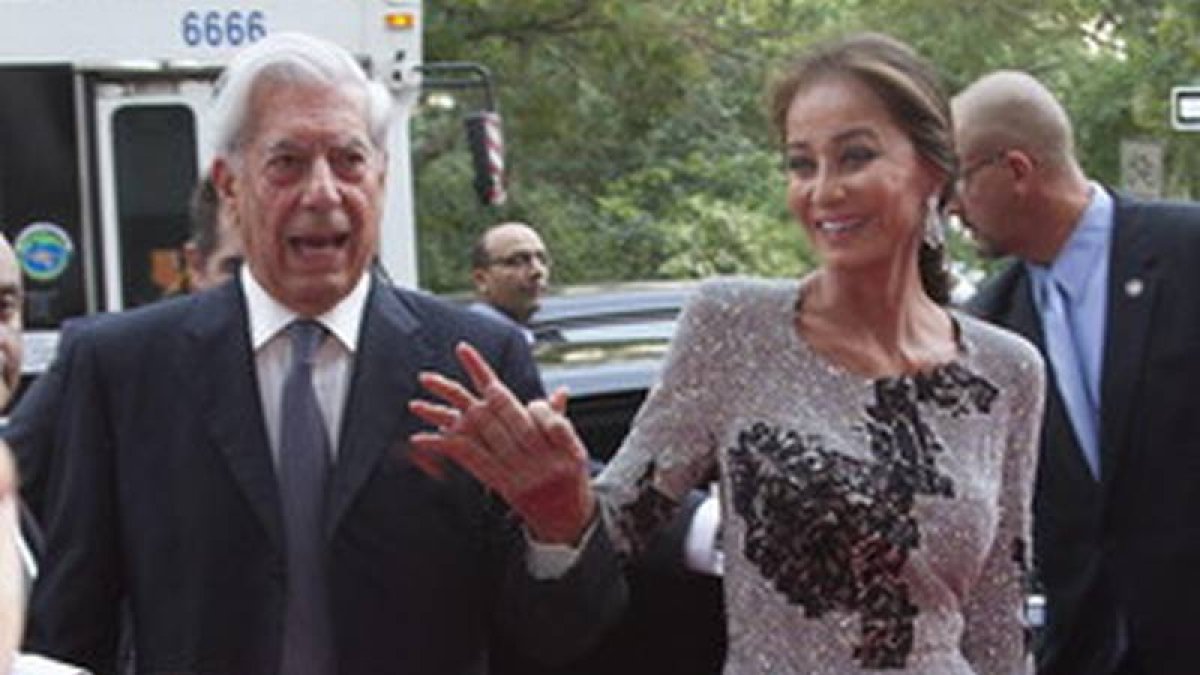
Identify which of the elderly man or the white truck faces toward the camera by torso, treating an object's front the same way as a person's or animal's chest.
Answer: the elderly man

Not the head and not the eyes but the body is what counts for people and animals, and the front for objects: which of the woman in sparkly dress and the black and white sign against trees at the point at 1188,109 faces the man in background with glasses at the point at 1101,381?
the black and white sign against trees

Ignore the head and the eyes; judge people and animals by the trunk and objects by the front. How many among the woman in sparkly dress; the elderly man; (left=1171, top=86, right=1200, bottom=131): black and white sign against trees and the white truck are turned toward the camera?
3

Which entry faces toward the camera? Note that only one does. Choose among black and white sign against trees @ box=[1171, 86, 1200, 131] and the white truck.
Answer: the black and white sign against trees

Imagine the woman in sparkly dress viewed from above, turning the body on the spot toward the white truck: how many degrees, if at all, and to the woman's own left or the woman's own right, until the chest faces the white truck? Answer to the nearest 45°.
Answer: approximately 135° to the woman's own right

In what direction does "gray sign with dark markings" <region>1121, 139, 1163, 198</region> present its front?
toward the camera

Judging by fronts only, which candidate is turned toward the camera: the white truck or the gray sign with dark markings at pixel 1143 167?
the gray sign with dark markings

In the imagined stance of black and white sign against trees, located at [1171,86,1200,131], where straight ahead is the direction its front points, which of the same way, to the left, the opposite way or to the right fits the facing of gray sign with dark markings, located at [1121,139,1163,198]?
the same way

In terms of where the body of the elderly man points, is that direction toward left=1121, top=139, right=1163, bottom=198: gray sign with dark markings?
no

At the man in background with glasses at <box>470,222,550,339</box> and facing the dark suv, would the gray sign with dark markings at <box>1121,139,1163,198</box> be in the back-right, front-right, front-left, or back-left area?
back-left

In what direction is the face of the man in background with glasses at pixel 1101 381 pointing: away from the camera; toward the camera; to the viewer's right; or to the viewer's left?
to the viewer's left

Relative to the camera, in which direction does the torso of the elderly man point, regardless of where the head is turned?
toward the camera

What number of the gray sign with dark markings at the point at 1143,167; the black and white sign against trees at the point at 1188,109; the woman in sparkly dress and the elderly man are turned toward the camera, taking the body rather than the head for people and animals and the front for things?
4

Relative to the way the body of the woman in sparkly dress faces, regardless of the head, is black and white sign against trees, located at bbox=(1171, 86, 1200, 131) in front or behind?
behind

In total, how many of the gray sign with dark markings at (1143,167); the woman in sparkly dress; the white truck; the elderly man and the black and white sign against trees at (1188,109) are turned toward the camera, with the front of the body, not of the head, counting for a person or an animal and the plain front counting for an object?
4
